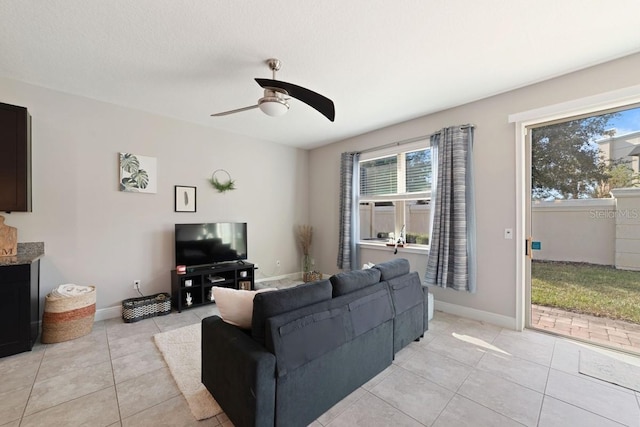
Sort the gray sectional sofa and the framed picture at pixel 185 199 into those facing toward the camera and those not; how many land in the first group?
1

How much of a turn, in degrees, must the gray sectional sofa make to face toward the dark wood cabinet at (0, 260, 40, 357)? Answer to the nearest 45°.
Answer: approximately 45° to its left

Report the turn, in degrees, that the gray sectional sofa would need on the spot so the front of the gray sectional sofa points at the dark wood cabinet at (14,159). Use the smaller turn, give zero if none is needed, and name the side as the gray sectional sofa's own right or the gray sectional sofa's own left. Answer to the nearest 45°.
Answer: approximately 45° to the gray sectional sofa's own left

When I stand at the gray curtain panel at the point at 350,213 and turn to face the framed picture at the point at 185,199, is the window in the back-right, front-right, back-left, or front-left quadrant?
back-left

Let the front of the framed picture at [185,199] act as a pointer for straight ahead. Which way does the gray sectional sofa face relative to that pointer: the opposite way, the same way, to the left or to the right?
the opposite way

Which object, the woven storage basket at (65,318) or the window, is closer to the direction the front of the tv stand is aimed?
the window

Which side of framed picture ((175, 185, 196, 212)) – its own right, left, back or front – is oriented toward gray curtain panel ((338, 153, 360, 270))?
left

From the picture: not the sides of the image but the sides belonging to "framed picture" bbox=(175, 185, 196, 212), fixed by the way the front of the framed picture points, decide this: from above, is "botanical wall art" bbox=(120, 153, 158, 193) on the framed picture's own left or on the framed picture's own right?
on the framed picture's own right

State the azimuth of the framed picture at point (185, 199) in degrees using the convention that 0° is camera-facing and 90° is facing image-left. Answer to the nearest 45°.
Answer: approximately 0°

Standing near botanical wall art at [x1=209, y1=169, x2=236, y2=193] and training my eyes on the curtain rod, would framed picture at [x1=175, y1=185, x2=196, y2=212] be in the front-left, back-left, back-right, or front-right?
back-right

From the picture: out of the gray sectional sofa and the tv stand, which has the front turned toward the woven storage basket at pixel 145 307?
the gray sectional sofa

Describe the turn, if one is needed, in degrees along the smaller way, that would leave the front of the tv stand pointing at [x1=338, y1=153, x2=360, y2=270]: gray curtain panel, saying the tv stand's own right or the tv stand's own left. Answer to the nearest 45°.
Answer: approximately 45° to the tv stand's own left

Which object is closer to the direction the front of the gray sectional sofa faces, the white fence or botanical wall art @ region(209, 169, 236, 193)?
the botanical wall art

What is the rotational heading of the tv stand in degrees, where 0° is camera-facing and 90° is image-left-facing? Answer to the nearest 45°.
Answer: approximately 315°
